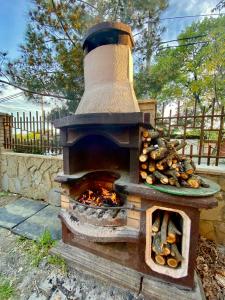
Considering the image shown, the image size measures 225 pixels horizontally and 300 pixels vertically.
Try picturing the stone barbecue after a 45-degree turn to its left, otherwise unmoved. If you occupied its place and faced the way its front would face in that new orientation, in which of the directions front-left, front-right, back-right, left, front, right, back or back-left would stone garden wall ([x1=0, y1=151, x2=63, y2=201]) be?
back-right

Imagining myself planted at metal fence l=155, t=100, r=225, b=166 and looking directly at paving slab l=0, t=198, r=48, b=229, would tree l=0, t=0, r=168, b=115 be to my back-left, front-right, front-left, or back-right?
front-right

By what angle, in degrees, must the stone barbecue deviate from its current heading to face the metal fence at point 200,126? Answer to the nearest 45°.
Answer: approximately 180°

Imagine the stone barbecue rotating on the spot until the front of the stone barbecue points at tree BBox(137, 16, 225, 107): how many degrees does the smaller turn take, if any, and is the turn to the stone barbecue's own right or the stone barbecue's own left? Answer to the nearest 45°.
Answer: approximately 180°

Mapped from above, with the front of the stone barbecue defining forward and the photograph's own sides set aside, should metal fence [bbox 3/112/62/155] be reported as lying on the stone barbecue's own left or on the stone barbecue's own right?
on the stone barbecue's own right

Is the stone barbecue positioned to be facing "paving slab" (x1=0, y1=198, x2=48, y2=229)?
no

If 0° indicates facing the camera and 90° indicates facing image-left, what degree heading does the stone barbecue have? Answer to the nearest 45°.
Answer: approximately 45°

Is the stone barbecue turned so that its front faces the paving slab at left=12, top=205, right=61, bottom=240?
no
